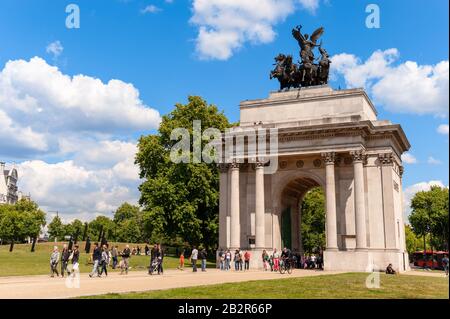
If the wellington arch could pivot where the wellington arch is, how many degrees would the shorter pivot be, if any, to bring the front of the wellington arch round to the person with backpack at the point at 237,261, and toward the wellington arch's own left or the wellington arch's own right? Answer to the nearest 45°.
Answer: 0° — it already faces them

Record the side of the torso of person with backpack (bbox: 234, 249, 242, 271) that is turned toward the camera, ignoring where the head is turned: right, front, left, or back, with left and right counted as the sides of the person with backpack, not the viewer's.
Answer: back

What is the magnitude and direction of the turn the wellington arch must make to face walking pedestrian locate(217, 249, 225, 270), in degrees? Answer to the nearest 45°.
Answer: approximately 45° to its right

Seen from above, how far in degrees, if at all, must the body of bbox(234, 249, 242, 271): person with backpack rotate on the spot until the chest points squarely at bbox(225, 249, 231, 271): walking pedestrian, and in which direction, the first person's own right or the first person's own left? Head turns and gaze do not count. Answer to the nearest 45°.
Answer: approximately 45° to the first person's own left

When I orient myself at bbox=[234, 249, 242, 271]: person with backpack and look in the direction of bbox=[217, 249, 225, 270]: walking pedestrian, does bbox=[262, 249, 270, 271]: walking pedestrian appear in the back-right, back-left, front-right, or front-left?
back-right
